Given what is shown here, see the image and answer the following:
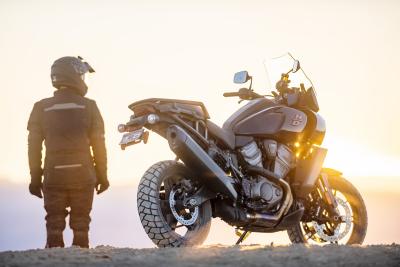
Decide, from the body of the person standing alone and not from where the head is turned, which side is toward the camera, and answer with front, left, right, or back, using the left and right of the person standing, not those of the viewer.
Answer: back

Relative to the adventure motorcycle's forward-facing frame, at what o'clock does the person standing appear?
The person standing is roughly at 7 o'clock from the adventure motorcycle.

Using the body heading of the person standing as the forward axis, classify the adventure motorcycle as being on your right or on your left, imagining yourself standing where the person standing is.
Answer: on your right

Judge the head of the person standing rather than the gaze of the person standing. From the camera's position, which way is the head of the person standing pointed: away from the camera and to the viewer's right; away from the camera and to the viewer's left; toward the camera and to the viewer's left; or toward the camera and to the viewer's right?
away from the camera and to the viewer's right

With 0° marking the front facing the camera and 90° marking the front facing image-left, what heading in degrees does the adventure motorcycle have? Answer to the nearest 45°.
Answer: approximately 225°
